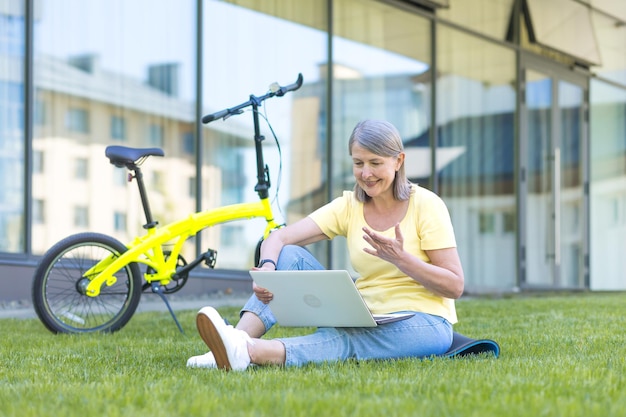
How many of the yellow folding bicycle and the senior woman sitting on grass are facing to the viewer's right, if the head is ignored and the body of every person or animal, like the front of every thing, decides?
1

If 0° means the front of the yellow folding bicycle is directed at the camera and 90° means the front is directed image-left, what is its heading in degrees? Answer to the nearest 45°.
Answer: approximately 270°

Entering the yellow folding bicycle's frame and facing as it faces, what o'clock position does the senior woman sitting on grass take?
The senior woman sitting on grass is roughly at 2 o'clock from the yellow folding bicycle.

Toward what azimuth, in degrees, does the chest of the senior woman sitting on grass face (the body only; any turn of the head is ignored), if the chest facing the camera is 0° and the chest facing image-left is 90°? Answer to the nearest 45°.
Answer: approximately 45°

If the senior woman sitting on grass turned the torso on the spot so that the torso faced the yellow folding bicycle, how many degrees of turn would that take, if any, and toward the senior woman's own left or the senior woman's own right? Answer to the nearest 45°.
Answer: approximately 90° to the senior woman's own right
